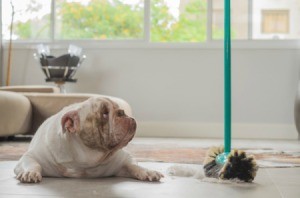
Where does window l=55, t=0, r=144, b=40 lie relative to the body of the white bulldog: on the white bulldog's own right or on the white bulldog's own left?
on the white bulldog's own left

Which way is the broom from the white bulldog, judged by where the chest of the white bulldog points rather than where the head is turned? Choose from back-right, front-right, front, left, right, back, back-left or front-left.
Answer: front-left

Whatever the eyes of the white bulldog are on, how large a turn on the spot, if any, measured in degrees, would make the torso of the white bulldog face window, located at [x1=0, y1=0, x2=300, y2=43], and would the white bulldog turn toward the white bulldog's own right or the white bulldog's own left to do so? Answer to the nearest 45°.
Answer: approximately 135° to the white bulldog's own left

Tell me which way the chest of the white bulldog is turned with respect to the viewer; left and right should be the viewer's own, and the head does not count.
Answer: facing the viewer and to the right of the viewer

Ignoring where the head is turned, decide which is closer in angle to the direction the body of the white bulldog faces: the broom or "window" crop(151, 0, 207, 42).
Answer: the broom

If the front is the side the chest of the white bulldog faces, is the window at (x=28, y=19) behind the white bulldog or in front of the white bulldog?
behind

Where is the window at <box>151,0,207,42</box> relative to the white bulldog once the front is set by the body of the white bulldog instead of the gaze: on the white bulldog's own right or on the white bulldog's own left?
on the white bulldog's own left
